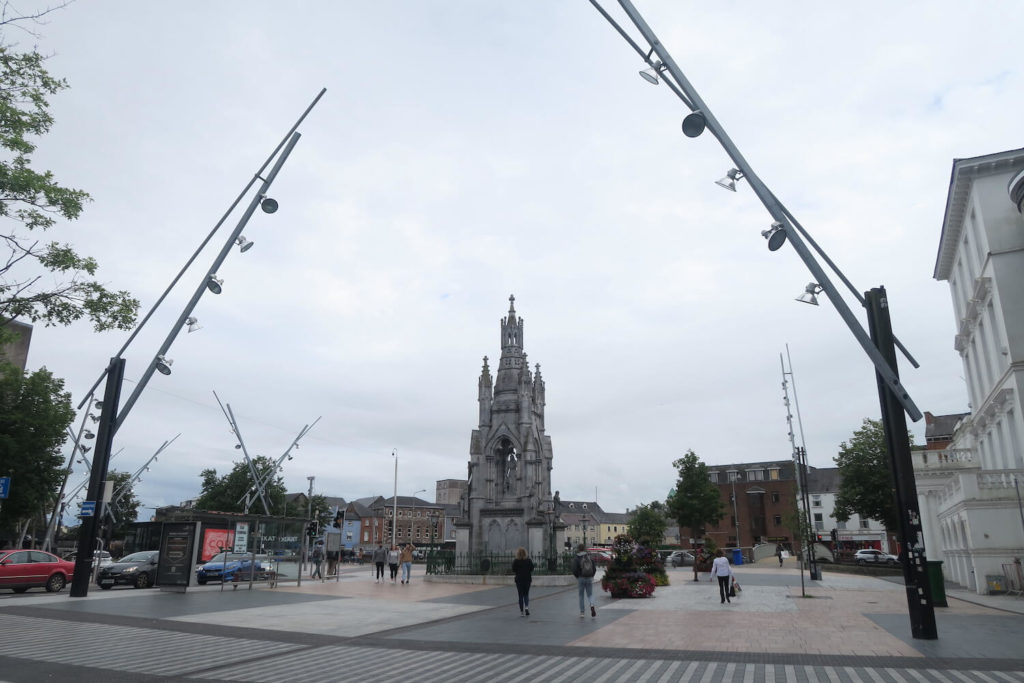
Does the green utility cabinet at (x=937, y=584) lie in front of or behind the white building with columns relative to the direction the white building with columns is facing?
in front

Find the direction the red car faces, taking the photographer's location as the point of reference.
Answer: facing to the left of the viewer

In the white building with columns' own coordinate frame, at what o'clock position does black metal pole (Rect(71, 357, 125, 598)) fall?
The black metal pole is roughly at 12 o'clock from the white building with columns.

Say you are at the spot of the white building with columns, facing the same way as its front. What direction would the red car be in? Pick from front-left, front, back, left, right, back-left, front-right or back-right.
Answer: front

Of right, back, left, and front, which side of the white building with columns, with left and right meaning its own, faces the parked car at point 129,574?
front

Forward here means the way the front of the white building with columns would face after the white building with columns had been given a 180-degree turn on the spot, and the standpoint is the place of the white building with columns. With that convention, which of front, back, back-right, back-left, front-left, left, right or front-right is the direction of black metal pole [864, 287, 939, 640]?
back-right

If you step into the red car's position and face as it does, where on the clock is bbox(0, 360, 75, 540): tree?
The tree is roughly at 3 o'clock from the red car.

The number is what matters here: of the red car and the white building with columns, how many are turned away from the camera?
0

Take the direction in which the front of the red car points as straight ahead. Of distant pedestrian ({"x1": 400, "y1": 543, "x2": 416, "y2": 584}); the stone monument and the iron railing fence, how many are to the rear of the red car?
3

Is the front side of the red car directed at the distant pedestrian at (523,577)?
no

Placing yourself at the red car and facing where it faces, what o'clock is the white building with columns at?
The white building with columns is roughly at 7 o'clock from the red car.

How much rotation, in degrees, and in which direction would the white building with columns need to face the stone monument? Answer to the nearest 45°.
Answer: approximately 45° to its right

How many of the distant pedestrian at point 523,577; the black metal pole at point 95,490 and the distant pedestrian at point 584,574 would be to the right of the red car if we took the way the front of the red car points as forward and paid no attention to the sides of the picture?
0

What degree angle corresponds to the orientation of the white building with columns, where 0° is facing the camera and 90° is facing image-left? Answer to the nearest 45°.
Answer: approximately 45°

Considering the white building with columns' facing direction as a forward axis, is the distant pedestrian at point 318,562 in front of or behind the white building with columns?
in front

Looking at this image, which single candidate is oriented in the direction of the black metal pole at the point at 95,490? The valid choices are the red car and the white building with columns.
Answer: the white building with columns

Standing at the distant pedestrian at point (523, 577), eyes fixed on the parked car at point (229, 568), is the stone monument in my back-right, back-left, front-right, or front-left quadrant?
front-right

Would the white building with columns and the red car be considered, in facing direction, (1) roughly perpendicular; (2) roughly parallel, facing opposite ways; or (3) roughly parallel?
roughly parallel

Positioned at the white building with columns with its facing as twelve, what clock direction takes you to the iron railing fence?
The iron railing fence is roughly at 1 o'clock from the white building with columns.
